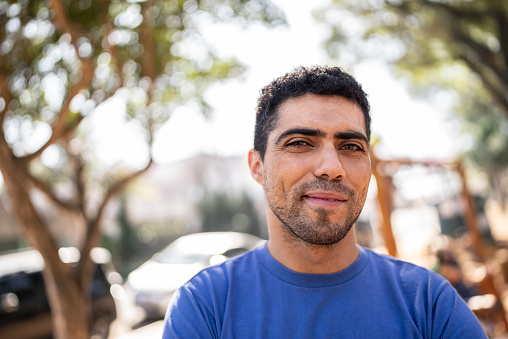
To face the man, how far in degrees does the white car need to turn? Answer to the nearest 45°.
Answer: approximately 45° to its left

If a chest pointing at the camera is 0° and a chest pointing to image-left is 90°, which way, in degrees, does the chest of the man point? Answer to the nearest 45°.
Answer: approximately 0°

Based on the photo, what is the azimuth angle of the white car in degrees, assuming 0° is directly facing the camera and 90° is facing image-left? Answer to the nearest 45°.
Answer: approximately 45°

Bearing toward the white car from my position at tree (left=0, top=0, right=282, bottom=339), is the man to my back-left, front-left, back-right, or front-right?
back-right

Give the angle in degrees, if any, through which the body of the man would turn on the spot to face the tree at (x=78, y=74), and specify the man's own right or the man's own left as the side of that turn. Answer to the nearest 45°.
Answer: approximately 135° to the man's own right

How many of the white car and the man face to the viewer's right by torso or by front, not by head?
0

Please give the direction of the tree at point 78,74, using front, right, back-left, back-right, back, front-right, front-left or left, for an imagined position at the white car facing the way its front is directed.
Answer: front-left
